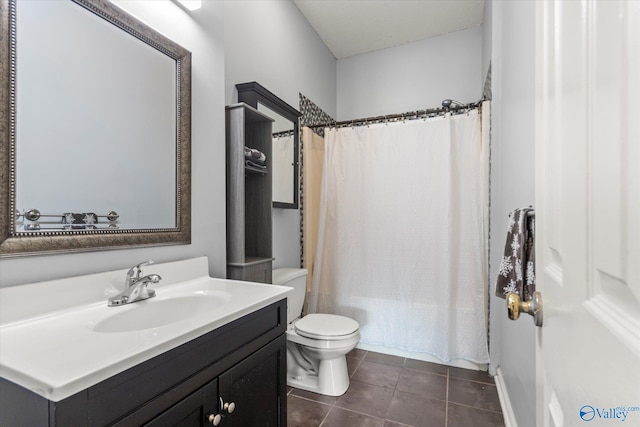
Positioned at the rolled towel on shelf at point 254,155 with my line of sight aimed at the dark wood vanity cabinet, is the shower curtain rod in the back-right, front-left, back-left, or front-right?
back-left

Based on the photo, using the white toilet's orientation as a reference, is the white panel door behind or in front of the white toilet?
in front

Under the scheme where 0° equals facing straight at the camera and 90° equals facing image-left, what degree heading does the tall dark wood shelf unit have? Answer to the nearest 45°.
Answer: approximately 315°

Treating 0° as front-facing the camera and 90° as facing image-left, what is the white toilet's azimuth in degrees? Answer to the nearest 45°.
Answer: approximately 315°

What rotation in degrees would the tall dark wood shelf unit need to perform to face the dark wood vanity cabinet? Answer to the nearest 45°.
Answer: approximately 45° to its right

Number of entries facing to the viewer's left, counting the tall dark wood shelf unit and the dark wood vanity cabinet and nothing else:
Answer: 0

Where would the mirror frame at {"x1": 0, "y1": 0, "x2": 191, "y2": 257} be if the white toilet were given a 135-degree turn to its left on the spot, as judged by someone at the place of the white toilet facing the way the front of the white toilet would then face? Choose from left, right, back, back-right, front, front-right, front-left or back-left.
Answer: back-left

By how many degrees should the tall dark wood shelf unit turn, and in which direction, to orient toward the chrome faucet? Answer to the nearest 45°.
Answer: approximately 90° to its right

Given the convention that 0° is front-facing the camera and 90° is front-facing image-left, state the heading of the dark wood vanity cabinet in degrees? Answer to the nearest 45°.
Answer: approximately 315°

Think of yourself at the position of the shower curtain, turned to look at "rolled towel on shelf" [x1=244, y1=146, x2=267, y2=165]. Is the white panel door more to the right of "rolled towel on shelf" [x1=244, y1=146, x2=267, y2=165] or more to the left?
left

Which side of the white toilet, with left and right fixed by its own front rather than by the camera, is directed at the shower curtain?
left

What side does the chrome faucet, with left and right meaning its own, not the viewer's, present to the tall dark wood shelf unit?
left
